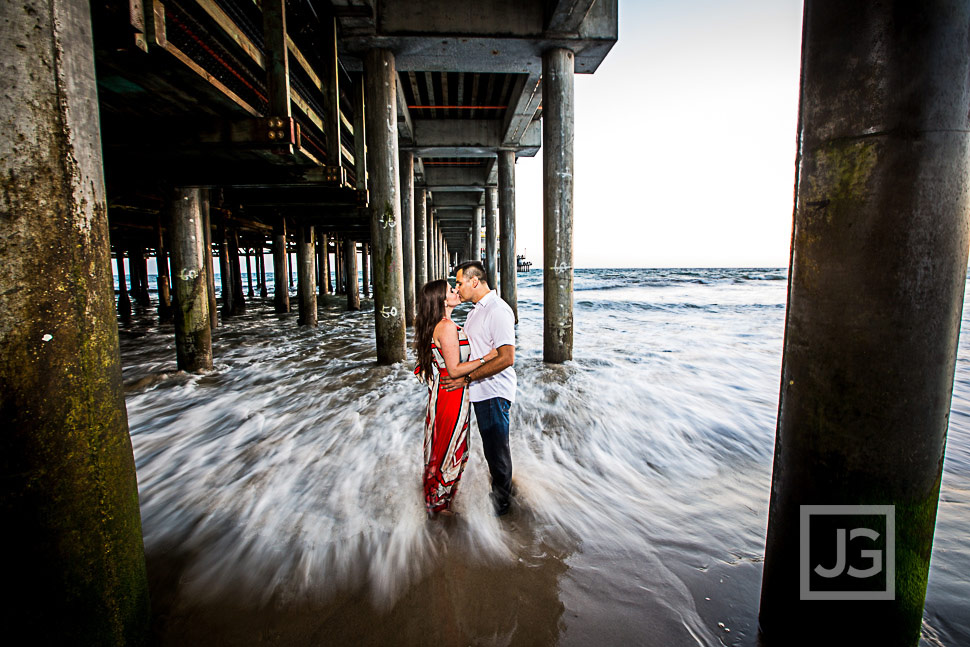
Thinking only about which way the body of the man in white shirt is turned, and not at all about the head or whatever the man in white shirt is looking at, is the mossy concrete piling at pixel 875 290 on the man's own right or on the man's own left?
on the man's own left

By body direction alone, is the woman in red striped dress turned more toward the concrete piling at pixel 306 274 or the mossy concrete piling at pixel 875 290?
the mossy concrete piling

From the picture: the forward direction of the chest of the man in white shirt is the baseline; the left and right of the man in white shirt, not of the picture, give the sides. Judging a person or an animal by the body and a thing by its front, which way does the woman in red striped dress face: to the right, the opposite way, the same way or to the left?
the opposite way

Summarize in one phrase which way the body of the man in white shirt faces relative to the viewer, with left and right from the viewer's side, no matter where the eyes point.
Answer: facing to the left of the viewer

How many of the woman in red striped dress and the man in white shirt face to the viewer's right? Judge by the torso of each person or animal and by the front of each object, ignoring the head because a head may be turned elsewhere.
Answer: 1

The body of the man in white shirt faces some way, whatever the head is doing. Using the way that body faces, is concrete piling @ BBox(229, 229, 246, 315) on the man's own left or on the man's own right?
on the man's own right

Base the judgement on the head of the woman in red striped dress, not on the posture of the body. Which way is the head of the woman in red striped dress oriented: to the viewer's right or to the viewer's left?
to the viewer's right

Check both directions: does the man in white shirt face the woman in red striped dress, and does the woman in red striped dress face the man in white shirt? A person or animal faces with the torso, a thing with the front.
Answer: yes

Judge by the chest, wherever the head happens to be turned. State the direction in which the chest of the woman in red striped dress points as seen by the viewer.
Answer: to the viewer's right

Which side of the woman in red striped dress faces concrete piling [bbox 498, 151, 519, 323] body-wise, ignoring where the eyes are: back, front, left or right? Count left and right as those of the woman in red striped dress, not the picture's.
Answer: left

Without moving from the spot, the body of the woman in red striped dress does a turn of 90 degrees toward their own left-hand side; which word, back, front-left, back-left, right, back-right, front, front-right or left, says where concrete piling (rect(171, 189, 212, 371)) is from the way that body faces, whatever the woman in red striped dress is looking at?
front-left

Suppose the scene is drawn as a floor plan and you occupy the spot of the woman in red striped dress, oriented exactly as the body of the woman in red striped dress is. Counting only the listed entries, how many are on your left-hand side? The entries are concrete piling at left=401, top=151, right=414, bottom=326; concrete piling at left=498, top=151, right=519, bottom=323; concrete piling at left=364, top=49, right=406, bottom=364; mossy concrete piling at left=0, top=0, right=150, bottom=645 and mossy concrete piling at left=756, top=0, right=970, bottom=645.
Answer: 3

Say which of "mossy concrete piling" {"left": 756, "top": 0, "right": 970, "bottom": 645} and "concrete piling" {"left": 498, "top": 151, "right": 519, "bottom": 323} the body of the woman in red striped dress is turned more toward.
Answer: the mossy concrete piling

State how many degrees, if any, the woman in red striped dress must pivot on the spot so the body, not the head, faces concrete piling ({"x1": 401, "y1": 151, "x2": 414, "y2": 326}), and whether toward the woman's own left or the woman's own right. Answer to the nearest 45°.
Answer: approximately 90° to the woman's own left
